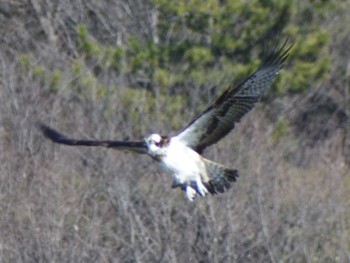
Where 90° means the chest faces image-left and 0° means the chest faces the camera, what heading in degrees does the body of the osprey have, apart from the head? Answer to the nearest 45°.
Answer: approximately 45°
